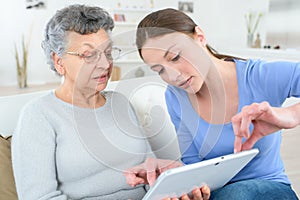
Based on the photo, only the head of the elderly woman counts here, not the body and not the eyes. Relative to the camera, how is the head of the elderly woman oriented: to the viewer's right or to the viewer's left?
to the viewer's right

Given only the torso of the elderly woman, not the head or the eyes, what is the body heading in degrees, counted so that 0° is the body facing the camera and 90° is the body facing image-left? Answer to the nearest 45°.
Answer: approximately 315°

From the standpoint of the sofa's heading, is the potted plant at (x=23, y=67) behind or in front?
behind

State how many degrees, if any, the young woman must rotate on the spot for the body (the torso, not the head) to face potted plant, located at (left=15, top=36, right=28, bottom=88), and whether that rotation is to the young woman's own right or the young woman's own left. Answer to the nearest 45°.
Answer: approximately 90° to the young woman's own right

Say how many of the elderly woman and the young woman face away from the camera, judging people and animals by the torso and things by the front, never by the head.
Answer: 0
